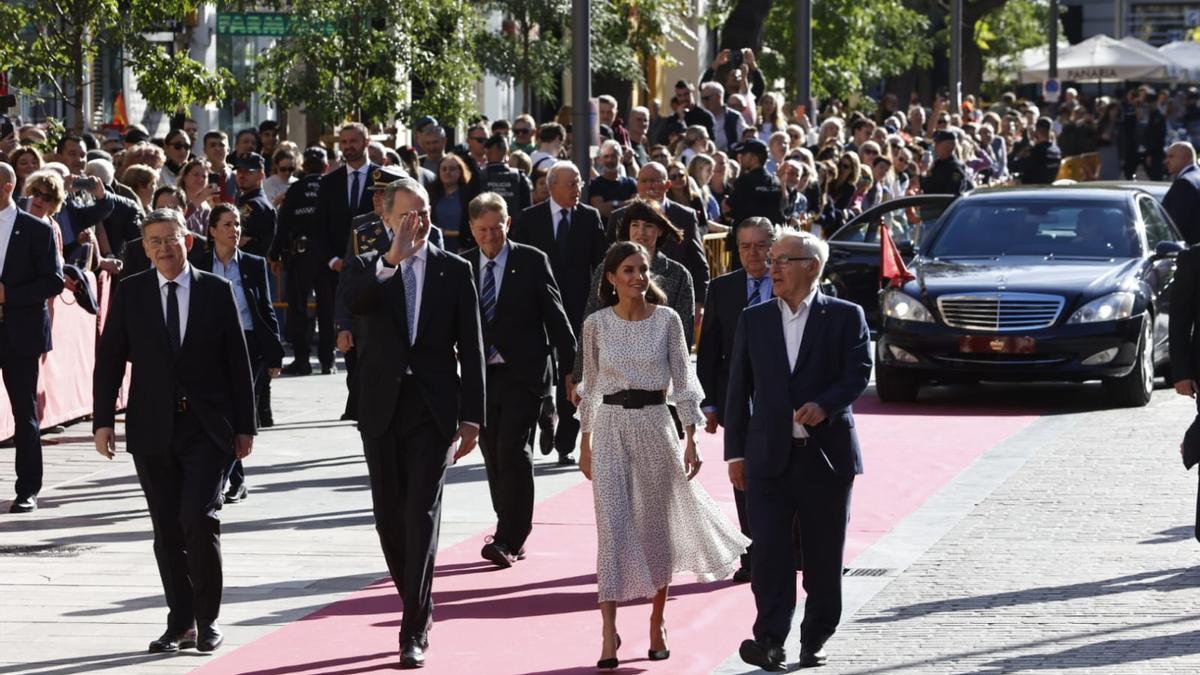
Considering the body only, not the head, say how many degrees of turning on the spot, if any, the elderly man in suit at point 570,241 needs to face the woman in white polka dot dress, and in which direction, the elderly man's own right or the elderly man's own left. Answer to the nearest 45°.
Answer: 0° — they already face them

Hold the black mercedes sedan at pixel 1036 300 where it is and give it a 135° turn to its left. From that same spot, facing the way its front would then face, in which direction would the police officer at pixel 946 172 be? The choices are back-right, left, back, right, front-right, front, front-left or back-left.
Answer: front-left

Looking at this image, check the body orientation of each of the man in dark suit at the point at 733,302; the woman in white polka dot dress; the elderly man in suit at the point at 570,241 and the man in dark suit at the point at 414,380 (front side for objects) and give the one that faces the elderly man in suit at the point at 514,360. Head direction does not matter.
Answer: the elderly man in suit at the point at 570,241

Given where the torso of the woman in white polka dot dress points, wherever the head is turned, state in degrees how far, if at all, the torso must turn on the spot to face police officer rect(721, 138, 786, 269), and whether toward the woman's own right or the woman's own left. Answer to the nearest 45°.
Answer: approximately 180°

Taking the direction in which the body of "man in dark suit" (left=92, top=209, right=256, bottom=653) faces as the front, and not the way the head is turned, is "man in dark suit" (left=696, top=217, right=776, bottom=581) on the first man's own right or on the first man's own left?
on the first man's own left

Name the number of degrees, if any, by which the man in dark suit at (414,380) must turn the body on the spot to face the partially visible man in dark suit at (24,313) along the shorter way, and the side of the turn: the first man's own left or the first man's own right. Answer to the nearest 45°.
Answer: approximately 135° to the first man's own right
